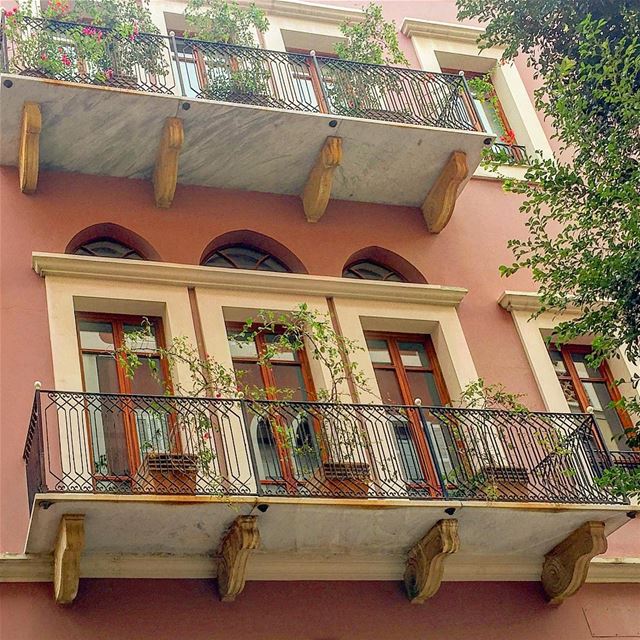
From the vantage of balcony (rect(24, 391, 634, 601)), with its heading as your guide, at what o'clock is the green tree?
The green tree is roughly at 10 o'clock from the balcony.

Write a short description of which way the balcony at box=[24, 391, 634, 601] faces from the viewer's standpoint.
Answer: facing the viewer
